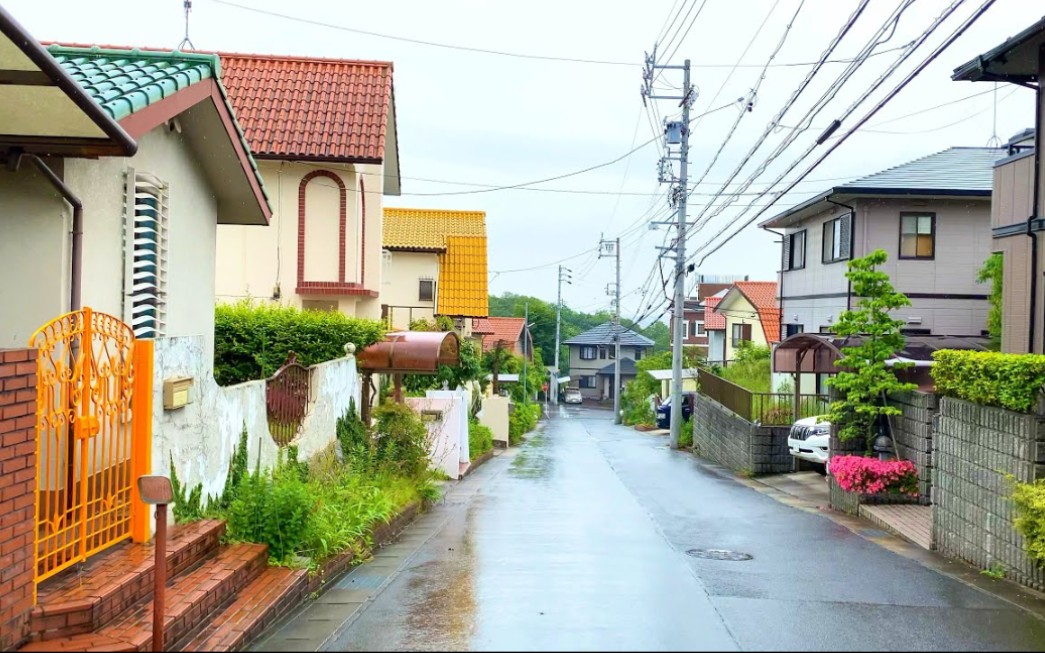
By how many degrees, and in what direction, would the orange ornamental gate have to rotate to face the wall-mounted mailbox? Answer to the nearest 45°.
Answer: approximately 90° to its left

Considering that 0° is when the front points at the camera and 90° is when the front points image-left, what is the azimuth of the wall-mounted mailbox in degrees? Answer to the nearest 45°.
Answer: approximately 315°

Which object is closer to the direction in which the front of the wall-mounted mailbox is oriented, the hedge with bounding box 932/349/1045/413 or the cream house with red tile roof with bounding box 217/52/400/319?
the hedge

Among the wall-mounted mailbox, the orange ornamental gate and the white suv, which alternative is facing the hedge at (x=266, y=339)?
the white suv

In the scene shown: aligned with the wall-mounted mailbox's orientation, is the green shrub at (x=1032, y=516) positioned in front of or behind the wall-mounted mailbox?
in front

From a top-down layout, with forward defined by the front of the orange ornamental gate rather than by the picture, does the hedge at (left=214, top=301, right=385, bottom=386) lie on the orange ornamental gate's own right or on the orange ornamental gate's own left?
on the orange ornamental gate's own left

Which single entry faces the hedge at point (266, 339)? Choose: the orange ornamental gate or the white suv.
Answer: the white suv

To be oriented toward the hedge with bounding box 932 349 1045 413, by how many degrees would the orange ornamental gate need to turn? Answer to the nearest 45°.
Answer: approximately 45° to its left

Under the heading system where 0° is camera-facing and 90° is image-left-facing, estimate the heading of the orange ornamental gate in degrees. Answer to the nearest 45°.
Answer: approximately 315°
